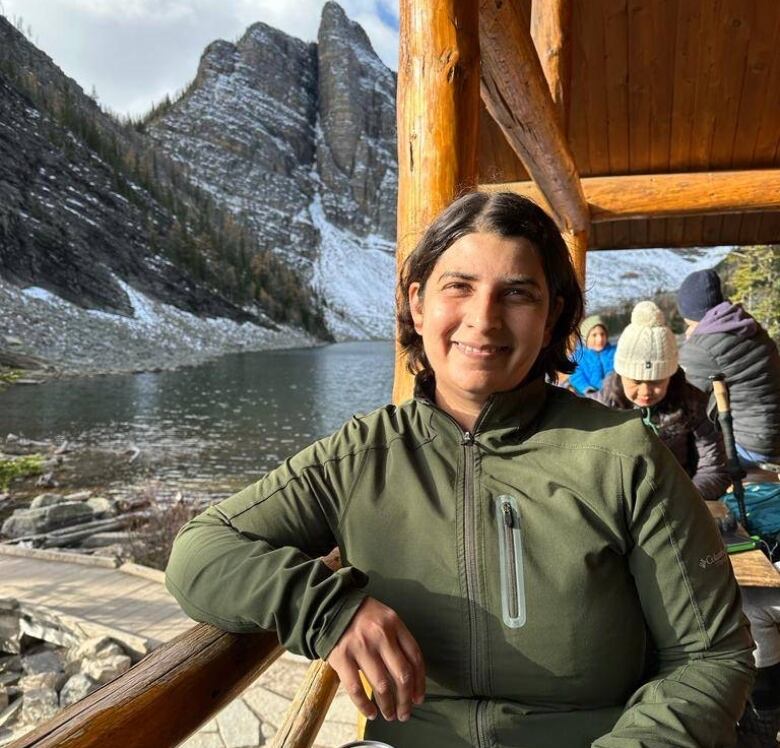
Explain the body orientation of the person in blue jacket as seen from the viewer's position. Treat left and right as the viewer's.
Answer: facing the viewer and to the right of the viewer

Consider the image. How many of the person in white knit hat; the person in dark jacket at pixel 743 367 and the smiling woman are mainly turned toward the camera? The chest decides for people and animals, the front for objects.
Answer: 2

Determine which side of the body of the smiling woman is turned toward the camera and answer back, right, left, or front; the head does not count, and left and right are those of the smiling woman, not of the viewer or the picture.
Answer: front

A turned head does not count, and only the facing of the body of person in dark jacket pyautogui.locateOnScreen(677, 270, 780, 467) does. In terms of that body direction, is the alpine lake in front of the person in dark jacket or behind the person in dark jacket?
in front

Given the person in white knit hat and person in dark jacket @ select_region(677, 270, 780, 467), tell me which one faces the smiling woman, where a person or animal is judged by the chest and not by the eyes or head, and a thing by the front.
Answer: the person in white knit hat

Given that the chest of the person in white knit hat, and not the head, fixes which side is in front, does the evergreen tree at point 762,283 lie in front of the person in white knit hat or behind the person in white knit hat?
behind

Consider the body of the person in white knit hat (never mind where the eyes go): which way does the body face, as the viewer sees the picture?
toward the camera

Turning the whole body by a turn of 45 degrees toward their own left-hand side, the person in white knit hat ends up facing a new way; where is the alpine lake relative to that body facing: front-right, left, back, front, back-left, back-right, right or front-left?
back

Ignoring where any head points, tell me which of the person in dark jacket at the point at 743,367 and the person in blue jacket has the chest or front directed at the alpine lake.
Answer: the person in dark jacket

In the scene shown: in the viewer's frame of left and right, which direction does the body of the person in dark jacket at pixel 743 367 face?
facing away from the viewer and to the left of the viewer

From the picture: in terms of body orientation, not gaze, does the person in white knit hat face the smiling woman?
yes

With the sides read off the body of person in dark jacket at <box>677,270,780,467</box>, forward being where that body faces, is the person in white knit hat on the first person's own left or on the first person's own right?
on the first person's own left
